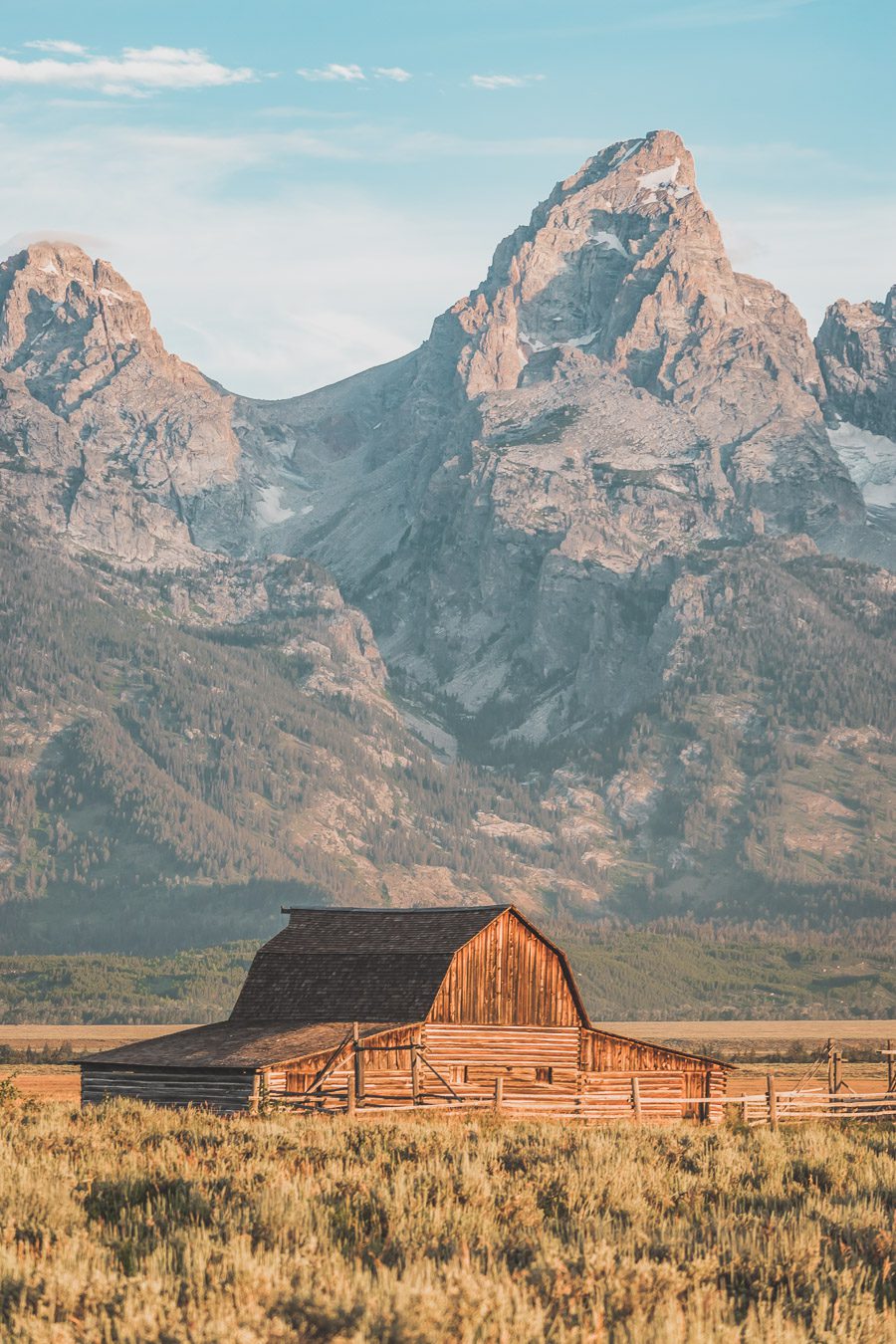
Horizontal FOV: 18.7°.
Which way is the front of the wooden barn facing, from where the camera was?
facing the viewer and to the right of the viewer

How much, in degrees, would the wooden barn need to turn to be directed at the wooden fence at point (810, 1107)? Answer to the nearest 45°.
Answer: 0° — it already faces it
